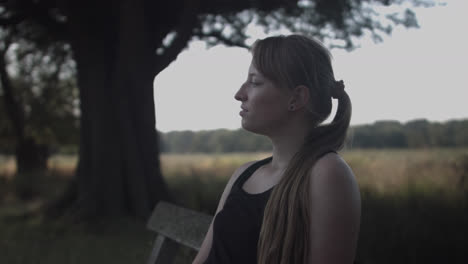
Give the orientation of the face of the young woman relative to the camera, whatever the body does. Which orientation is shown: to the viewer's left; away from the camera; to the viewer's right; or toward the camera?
to the viewer's left

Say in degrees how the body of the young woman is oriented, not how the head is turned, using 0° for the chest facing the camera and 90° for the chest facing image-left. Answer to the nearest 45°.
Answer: approximately 45°

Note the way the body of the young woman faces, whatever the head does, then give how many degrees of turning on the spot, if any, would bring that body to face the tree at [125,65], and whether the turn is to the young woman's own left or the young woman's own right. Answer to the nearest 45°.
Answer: approximately 90° to the young woman's own right
